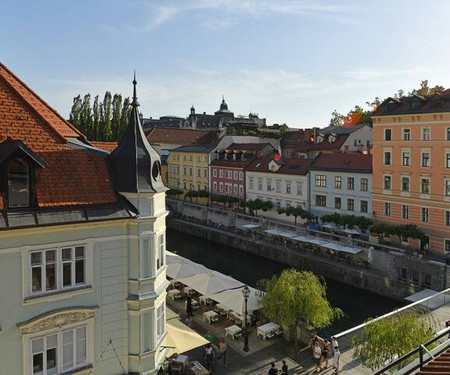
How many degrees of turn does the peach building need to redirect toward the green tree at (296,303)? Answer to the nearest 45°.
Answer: approximately 45° to its left

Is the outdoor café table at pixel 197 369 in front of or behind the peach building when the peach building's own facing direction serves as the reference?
in front

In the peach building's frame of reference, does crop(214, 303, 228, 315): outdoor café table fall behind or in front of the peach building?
in front

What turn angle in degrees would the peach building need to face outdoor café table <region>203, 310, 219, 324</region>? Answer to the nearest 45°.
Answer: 0° — it already faces it

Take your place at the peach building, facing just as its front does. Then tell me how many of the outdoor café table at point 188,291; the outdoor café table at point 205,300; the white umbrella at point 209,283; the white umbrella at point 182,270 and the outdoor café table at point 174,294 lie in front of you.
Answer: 5

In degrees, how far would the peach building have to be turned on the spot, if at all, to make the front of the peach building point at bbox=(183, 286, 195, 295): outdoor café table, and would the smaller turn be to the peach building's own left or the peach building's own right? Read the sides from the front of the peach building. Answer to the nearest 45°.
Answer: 0° — it already faces it

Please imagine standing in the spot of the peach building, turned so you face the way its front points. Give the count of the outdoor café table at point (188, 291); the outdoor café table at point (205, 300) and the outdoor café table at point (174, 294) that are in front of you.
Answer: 3

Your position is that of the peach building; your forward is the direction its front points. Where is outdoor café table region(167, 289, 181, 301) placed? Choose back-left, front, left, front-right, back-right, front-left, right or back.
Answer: front

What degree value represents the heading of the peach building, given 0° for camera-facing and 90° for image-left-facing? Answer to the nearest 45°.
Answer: approximately 45°

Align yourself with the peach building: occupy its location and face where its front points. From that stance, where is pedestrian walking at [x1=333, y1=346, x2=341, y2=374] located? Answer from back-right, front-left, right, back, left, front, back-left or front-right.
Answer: front-left

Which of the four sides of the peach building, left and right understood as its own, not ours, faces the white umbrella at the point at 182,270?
front
